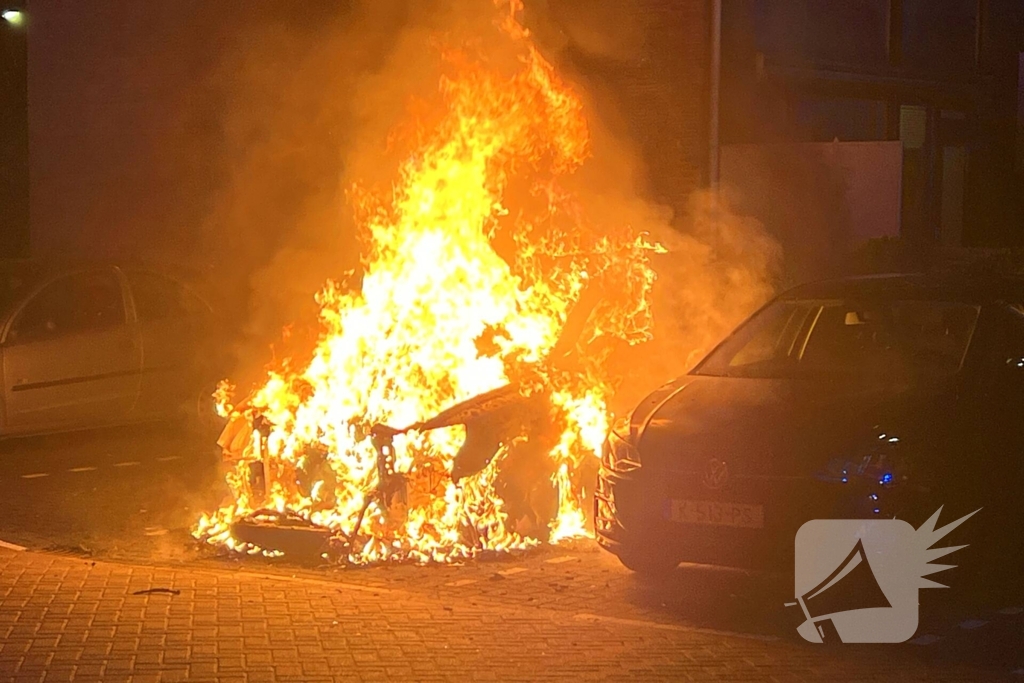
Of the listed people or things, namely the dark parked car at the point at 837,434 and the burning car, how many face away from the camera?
0

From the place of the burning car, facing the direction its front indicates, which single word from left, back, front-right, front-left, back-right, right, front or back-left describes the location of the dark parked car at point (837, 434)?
left

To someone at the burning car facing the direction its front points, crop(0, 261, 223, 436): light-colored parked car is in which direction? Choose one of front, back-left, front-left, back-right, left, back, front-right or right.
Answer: right

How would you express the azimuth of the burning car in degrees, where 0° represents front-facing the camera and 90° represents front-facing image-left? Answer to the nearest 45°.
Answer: approximately 45°

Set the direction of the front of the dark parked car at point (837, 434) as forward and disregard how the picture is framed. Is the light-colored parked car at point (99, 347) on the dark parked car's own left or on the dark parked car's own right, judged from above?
on the dark parked car's own right

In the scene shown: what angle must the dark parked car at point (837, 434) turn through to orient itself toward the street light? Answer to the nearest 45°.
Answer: approximately 90° to its right
